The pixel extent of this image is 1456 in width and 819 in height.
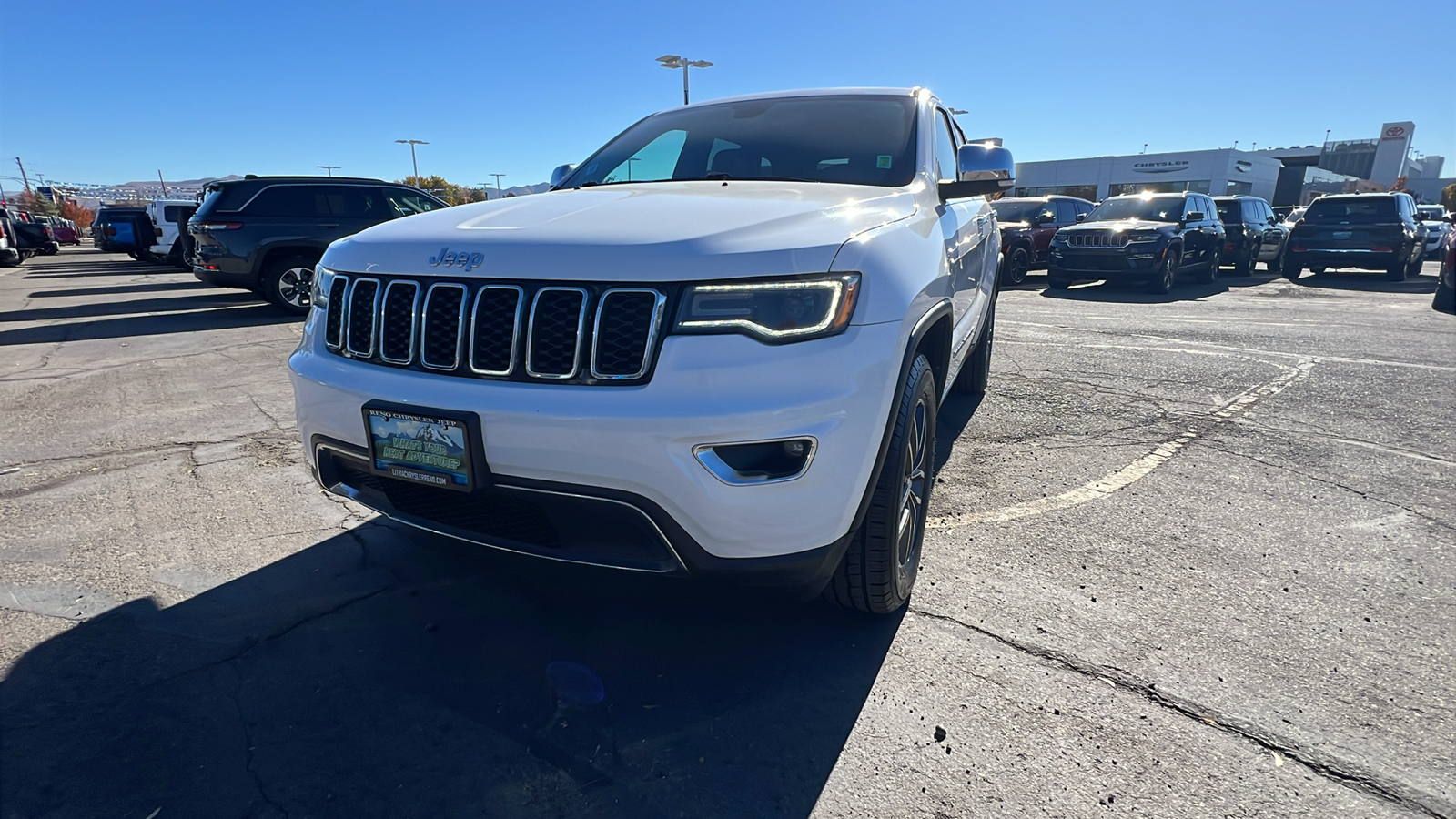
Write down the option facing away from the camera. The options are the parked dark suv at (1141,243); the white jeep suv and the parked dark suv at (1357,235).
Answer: the parked dark suv at (1357,235)

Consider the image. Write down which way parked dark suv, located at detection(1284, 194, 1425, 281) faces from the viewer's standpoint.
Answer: facing away from the viewer

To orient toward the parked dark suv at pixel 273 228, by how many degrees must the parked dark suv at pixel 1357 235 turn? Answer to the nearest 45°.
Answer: approximately 135° to its left

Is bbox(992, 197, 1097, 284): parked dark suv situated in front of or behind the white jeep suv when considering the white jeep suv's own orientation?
behind

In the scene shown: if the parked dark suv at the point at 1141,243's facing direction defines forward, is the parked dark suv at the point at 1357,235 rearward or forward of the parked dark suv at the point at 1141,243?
rearward

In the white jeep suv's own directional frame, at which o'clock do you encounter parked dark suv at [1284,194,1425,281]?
The parked dark suv is roughly at 6 o'clock from the white jeep suv.

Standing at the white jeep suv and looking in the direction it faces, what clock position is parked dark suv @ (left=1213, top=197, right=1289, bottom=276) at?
The parked dark suv is roughly at 6 o'clock from the white jeep suv.

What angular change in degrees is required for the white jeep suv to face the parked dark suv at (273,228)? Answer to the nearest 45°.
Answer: approximately 90° to its right
